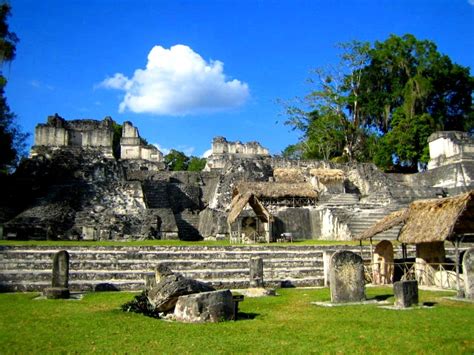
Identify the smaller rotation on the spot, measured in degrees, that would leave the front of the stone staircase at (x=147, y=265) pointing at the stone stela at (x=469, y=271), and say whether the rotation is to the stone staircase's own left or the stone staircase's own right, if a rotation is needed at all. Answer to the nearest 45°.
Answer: approximately 45° to the stone staircase's own left

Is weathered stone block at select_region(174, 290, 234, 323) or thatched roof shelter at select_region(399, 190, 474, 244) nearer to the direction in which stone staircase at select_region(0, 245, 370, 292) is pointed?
the weathered stone block

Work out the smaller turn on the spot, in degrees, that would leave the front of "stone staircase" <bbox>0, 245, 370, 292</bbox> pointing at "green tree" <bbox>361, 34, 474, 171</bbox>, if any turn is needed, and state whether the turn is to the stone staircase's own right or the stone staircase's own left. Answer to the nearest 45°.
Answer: approximately 135° to the stone staircase's own left

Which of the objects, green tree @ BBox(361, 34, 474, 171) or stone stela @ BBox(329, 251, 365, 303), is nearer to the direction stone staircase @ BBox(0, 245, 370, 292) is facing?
the stone stela

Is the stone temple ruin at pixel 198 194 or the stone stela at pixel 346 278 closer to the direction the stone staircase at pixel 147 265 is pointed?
the stone stela

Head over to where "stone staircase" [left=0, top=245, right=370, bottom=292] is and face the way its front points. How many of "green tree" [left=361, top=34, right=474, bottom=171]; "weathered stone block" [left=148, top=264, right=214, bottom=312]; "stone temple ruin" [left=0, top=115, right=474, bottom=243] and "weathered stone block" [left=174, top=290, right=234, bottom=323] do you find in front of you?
2

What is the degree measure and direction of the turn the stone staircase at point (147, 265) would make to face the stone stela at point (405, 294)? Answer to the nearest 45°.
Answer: approximately 45° to its left

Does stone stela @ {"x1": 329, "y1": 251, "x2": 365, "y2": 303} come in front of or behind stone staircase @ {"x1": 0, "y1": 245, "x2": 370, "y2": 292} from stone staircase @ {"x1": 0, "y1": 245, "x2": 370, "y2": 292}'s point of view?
in front

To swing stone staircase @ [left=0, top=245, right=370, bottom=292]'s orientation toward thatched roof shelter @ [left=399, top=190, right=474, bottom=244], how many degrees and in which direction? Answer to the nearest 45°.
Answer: approximately 90° to its left

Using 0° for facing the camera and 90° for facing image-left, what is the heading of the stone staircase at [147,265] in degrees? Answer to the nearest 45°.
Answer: approximately 0°

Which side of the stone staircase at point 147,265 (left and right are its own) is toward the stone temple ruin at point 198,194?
back

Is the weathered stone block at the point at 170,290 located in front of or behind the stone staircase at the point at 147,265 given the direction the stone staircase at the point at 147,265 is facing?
in front

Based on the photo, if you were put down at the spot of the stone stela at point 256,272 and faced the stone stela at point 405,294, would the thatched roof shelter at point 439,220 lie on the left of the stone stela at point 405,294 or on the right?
left

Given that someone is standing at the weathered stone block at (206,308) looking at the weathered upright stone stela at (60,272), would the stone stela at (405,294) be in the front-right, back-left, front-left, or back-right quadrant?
back-right
